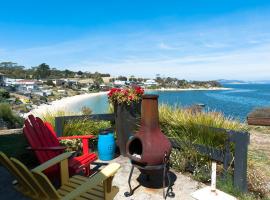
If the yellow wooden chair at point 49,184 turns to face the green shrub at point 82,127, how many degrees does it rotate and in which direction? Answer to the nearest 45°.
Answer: approximately 45° to its left

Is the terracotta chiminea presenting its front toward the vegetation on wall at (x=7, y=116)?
no

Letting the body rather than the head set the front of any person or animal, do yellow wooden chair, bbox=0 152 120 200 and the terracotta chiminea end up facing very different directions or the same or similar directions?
very different directions

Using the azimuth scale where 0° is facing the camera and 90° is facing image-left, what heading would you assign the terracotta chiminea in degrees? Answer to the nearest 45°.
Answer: approximately 45°

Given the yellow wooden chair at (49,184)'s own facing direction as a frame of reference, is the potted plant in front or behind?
in front

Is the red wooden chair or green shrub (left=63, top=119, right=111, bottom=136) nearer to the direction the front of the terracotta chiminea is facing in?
the red wooden chair

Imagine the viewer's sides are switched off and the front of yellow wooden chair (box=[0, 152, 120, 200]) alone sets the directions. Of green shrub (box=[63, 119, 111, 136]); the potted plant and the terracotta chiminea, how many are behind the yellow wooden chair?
0

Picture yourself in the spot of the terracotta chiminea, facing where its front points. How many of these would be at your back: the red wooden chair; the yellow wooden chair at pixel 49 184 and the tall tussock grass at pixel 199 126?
1

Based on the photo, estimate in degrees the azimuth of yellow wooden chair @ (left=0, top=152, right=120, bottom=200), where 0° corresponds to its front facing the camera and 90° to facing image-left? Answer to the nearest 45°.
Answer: approximately 225°

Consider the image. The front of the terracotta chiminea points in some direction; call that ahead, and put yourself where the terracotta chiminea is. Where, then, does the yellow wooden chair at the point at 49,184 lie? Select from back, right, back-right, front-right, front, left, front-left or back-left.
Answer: front

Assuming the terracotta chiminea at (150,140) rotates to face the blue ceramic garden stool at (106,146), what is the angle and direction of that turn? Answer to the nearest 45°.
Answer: approximately 90° to its right

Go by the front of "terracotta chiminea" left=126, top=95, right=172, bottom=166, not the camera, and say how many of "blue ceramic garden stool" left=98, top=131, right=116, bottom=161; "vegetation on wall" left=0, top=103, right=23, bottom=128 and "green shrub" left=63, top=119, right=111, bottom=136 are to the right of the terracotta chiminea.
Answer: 3

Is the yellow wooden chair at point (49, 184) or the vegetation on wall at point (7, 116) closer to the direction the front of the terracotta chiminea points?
the yellow wooden chair

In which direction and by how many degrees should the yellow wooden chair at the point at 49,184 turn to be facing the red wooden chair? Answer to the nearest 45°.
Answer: approximately 45° to its left

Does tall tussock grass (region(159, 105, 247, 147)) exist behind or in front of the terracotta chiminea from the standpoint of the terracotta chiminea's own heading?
behind

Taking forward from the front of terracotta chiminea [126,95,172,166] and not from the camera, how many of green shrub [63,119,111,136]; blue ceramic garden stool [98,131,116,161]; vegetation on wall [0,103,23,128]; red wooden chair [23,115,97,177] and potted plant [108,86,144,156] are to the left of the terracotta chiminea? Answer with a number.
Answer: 0

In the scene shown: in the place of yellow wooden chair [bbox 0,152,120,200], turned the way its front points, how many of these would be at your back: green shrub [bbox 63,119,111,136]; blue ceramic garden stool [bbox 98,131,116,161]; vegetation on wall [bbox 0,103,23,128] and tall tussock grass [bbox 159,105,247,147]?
0
